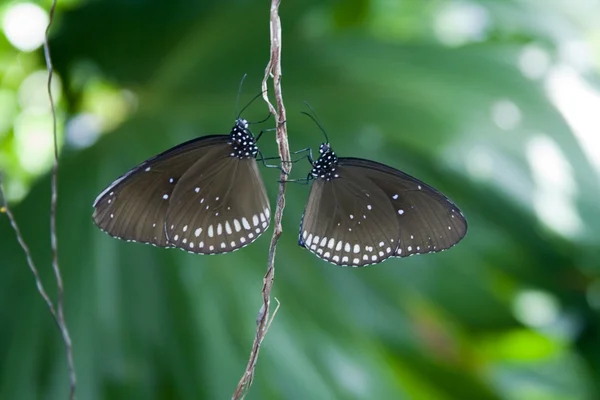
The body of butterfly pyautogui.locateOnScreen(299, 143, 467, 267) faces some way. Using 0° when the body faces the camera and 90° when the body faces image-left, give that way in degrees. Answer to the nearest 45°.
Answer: approximately 90°
